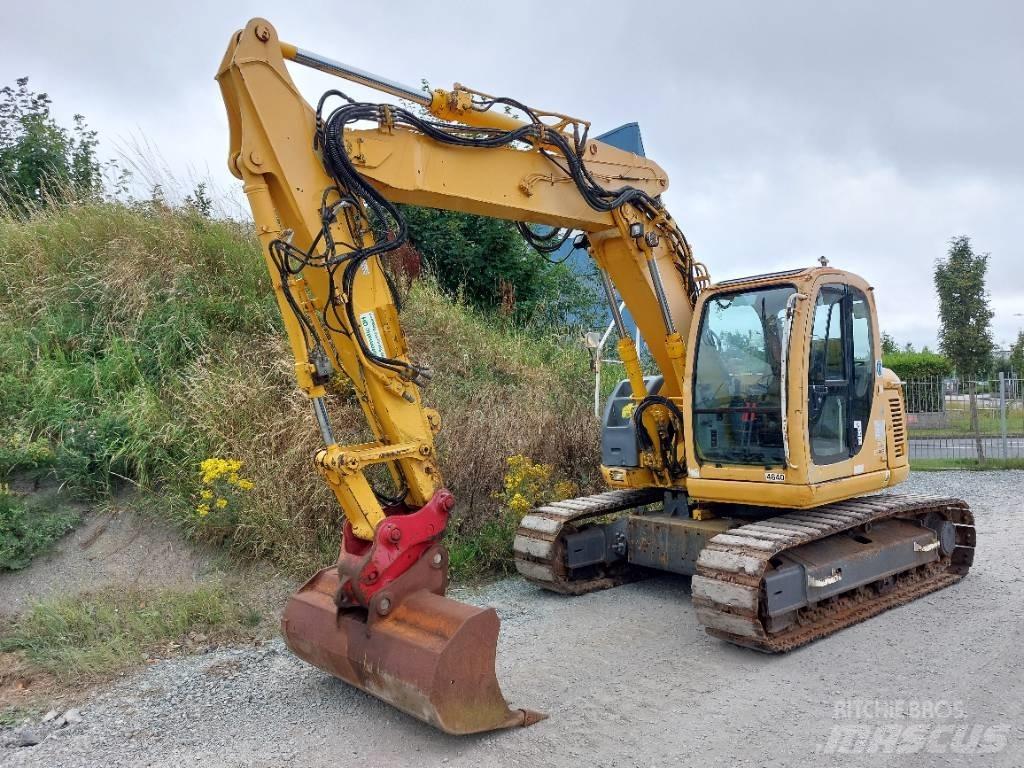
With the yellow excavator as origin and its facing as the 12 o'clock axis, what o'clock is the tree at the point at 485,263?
The tree is roughly at 4 o'clock from the yellow excavator.

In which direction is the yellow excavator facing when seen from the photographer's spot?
facing the viewer and to the left of the viewer

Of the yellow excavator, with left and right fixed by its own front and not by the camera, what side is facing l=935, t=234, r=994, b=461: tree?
back

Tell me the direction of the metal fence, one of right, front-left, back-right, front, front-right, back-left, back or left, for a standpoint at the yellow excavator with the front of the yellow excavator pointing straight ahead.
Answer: back

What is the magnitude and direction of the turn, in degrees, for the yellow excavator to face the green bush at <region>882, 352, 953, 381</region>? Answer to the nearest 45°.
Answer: approximately 180°

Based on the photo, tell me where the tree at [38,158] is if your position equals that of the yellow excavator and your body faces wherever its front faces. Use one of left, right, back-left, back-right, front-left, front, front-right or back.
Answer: right
